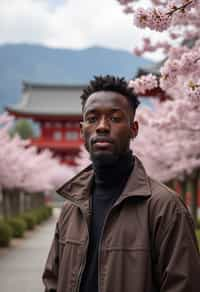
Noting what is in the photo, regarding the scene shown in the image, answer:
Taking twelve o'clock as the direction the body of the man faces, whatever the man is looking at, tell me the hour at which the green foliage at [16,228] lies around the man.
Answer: The green foliage is roughly at 4 o'clock from the man.

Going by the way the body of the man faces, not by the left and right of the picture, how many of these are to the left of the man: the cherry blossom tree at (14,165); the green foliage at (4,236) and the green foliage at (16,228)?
0

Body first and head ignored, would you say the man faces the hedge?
no

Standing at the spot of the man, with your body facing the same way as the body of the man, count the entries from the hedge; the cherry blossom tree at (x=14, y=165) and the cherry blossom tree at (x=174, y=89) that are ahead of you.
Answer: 0

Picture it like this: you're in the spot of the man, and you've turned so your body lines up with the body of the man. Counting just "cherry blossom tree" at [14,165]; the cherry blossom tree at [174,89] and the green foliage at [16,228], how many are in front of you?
0

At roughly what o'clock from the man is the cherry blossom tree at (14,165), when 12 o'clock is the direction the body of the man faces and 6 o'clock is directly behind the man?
The cherry blossom tree is roughly at 4 o'clock from the man.

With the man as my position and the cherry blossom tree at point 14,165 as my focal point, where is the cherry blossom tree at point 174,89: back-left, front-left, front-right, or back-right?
front-right

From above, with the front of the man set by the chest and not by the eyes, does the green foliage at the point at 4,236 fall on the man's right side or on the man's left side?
on the man's right side

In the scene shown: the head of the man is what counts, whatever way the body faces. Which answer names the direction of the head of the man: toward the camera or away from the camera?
toward the camera

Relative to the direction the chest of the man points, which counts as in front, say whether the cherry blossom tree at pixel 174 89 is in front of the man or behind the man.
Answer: behind
